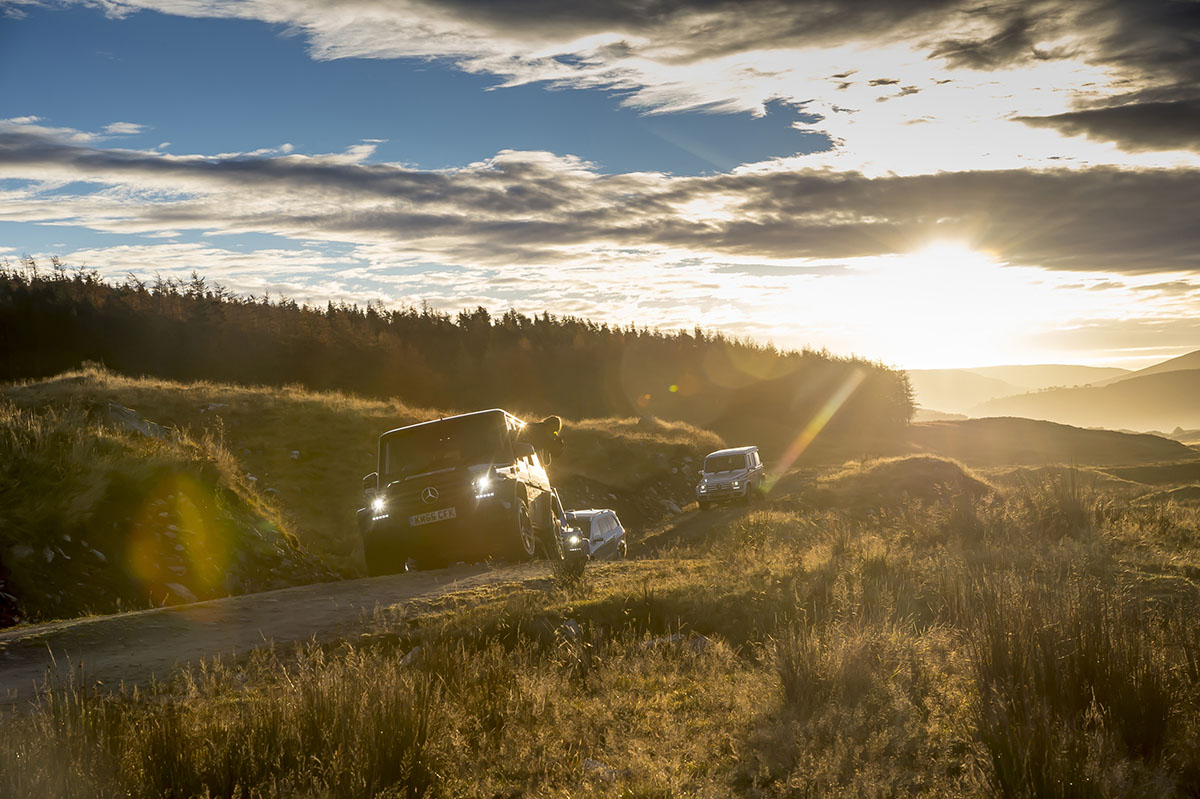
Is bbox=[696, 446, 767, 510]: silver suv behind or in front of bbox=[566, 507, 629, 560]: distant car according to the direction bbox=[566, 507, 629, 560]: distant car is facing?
behind

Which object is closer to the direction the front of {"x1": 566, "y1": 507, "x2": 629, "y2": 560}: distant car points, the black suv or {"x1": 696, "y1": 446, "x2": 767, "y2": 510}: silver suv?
the black suv

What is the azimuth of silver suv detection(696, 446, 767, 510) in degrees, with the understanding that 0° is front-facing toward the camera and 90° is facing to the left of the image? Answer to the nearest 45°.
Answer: approximately 45°

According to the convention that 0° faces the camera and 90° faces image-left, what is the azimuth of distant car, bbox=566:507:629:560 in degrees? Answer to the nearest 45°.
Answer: approximately 45°

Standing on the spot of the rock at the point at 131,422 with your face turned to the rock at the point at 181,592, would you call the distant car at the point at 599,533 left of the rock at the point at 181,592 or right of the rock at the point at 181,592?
left

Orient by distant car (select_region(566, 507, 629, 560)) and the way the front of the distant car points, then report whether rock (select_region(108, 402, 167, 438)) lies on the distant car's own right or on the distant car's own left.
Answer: on the distant car's own right
